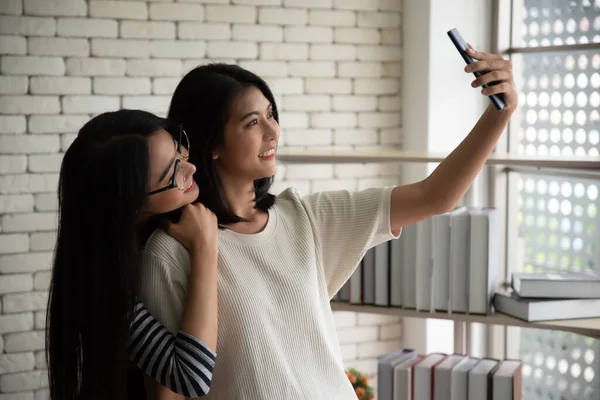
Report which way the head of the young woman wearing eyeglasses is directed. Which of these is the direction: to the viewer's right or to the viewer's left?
to the viewer's right

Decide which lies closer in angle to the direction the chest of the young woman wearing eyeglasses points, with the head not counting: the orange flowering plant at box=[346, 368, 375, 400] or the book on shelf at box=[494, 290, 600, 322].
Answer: the book on shelf

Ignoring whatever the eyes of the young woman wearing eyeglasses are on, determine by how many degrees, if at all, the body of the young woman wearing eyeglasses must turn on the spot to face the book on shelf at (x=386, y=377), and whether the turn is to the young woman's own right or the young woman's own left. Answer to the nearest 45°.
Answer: approximately 45° to the young woman's own left

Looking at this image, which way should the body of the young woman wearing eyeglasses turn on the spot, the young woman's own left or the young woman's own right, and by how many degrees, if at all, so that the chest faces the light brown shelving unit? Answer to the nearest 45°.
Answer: approximately 45° to the young woman's own left

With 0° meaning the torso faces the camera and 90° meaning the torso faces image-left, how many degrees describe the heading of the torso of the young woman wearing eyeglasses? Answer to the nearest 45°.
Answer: approximately 270°

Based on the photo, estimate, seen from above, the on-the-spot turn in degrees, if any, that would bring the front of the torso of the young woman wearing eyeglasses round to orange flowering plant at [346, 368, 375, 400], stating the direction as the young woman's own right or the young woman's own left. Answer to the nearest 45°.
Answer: approximately 45° to the young woman's own left

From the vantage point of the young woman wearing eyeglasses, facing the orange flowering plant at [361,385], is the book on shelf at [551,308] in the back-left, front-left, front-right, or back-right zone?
front-right
